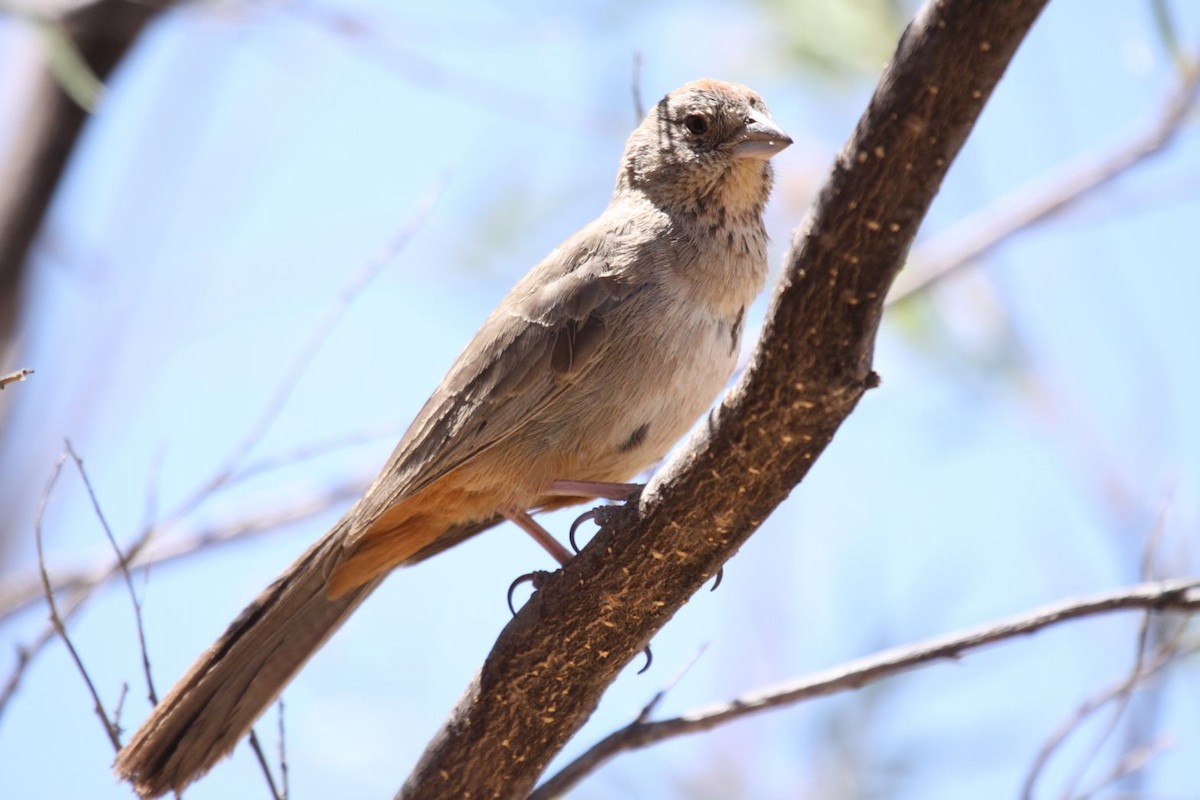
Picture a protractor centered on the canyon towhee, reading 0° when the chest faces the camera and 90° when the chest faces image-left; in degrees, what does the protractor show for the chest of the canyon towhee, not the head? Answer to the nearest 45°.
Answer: approximately 270°
